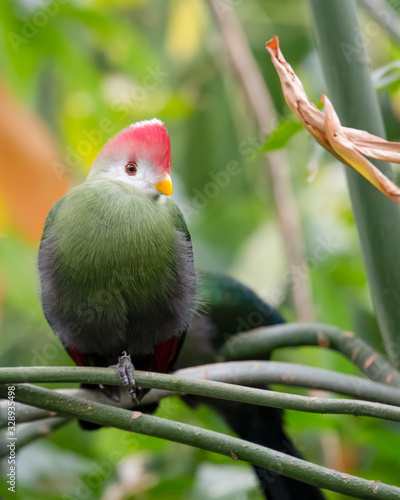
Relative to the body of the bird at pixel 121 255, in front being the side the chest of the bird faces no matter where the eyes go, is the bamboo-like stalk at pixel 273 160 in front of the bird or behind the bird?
behind

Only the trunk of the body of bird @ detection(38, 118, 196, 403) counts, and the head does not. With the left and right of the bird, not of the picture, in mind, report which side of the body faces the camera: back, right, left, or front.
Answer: front
